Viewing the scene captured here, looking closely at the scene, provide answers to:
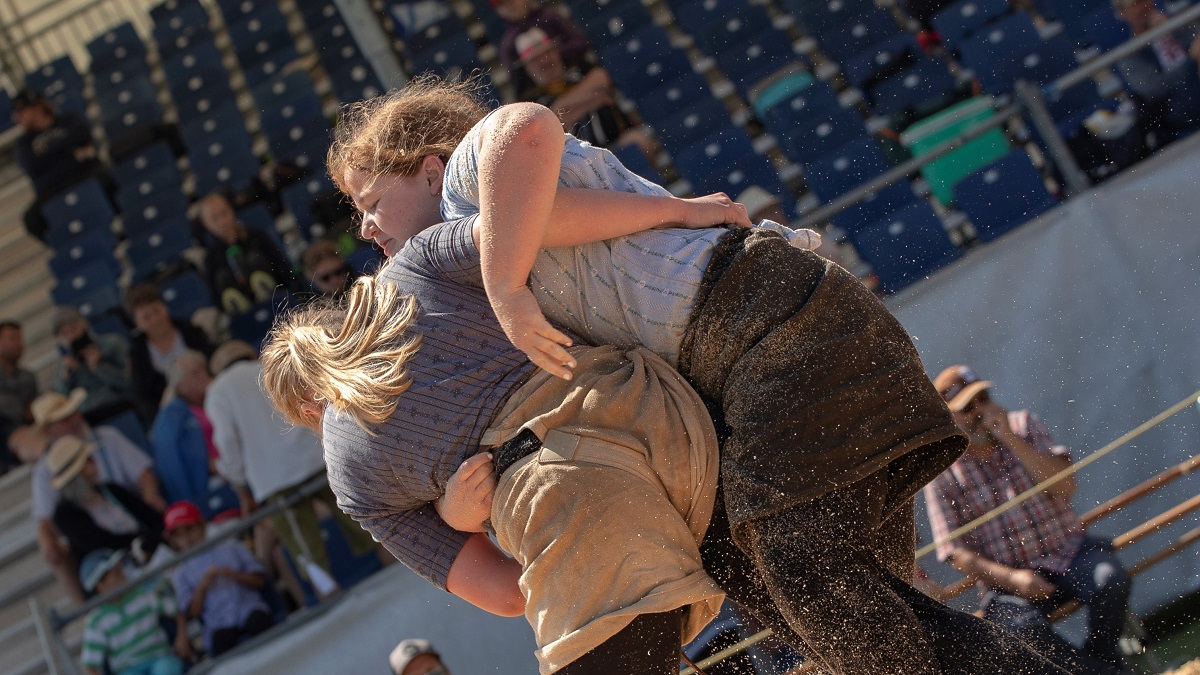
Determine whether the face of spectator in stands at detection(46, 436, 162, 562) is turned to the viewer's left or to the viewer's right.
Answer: to the viewer's right

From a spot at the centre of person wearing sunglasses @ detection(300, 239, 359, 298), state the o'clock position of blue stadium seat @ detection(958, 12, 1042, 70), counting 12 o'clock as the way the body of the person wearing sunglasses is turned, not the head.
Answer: The blue stadium seat is roughly at 9 o'clock from the person wearing sunglasses.

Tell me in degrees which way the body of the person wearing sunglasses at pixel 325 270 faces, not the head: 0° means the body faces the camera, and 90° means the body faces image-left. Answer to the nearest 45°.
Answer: approximately 0°

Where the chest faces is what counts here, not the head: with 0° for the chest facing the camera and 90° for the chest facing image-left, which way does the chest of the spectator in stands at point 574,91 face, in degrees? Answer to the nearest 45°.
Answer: approximately 0°

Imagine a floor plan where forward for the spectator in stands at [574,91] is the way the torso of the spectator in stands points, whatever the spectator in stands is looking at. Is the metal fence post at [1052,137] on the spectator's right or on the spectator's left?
on the spectator's left
